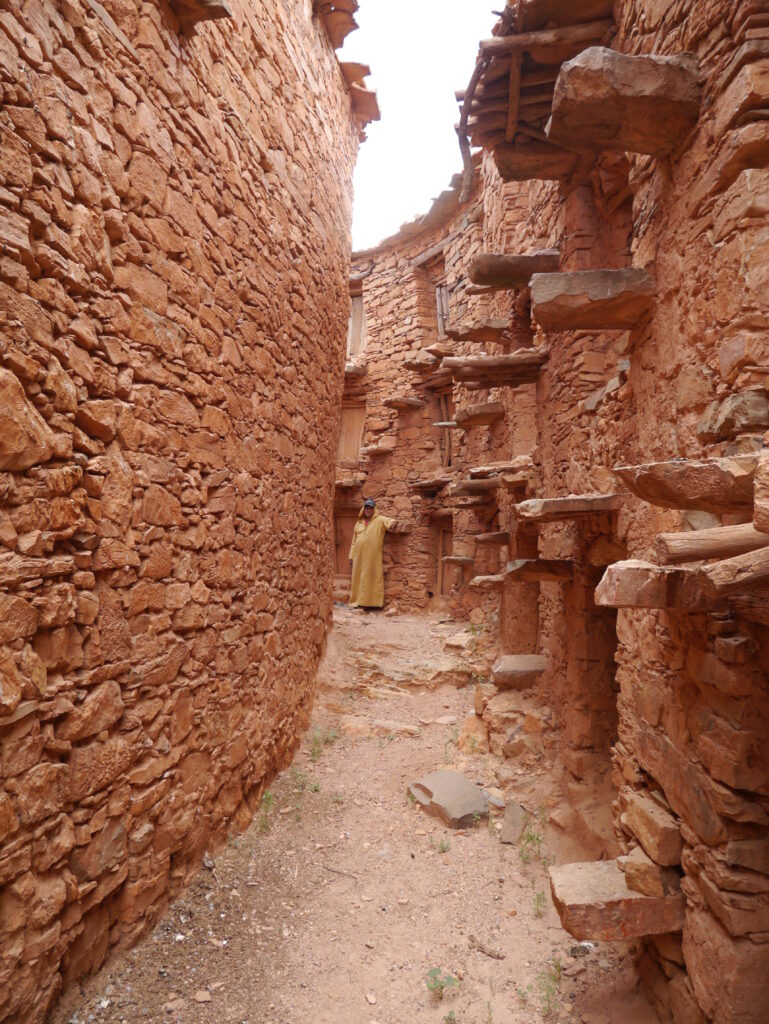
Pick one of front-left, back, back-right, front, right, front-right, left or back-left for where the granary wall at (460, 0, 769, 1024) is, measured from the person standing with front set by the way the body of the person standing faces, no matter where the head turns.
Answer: front

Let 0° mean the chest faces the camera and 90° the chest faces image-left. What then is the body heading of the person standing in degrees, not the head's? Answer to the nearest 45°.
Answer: approximately 0°

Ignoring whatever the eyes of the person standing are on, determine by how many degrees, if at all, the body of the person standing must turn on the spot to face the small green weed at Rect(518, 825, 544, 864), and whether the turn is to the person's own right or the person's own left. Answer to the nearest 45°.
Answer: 0° — they already face it

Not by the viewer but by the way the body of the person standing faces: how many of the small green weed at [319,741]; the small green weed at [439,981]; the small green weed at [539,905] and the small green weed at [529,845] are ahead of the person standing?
4

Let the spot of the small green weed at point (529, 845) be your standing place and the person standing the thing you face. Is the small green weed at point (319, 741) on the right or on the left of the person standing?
left

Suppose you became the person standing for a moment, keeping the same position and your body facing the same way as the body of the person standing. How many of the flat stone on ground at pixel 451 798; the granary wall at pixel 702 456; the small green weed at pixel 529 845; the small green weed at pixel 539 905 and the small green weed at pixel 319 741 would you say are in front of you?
5

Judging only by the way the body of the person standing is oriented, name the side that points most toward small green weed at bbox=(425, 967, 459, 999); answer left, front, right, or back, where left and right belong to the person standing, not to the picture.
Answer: front

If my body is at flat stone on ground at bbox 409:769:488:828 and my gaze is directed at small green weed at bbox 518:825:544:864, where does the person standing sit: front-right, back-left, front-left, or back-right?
back-left

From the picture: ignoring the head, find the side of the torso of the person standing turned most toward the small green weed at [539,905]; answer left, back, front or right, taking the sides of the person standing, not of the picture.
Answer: front

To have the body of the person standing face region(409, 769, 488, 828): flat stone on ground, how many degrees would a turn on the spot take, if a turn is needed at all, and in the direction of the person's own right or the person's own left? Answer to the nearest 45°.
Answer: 0° — they already face it

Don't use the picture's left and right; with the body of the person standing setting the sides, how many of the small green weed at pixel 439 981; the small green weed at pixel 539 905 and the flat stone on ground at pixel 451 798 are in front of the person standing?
3

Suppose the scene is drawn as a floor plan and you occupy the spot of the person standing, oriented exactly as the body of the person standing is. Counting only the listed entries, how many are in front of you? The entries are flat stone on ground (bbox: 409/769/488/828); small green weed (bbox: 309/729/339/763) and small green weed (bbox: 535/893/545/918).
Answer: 3

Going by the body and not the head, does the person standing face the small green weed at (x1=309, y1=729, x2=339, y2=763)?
yes
